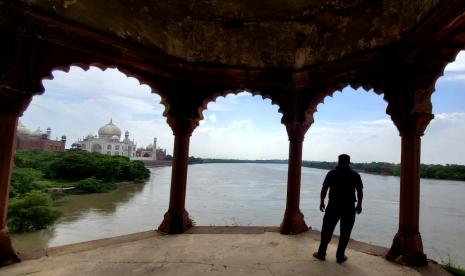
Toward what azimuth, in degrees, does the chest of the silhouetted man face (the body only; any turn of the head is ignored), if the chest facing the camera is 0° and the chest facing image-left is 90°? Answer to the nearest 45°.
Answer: approximately 180°

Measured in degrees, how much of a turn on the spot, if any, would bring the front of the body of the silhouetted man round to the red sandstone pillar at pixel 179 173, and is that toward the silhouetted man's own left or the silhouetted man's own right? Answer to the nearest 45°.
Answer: approximately 90° to the silhouetted man's own left

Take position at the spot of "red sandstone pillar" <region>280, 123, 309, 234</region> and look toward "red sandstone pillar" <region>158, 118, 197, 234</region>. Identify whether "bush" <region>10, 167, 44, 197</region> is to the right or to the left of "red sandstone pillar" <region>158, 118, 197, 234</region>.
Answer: right

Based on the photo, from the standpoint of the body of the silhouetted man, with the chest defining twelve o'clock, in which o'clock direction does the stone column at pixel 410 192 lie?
The stone column is roughly at 2 o'clock from the silhouetted man.

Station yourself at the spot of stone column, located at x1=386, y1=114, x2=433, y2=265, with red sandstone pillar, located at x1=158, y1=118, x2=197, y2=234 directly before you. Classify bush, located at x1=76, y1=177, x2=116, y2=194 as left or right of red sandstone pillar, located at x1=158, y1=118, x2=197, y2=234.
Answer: right

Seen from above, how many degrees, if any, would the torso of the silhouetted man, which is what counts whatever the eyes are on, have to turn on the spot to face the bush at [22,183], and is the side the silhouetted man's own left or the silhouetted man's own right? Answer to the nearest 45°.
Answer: approximately 45° to the silhouetted man's own left

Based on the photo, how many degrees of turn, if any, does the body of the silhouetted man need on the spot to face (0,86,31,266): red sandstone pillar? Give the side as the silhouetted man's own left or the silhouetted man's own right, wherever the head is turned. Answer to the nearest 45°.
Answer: approximately 135° to the silhouetted man's own left

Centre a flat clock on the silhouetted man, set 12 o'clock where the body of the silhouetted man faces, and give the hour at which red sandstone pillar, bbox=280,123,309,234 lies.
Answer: The red sandstone pillar is roughly at 11 o'clock from the silhouetted man.

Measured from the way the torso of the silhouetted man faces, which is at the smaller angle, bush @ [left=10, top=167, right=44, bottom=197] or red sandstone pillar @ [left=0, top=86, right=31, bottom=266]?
the bush
